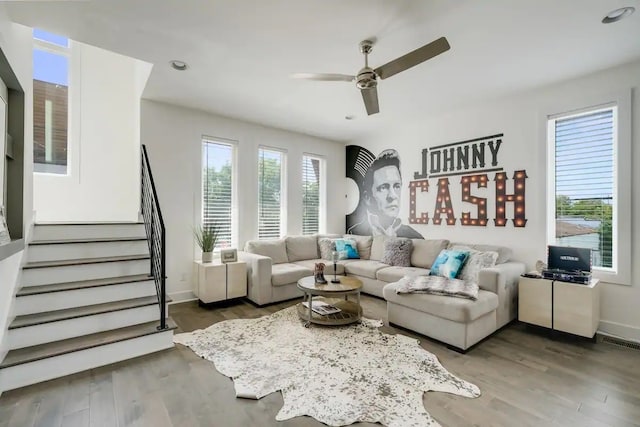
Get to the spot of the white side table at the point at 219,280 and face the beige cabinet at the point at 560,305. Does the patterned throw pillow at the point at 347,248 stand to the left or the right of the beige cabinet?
left

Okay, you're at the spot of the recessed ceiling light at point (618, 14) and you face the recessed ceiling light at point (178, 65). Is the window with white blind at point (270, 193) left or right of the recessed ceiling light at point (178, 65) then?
right

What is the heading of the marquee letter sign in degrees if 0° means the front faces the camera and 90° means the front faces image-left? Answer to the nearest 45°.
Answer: approximately 45°

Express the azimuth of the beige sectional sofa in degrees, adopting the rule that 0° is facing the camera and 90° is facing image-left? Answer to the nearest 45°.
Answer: approximately 45°

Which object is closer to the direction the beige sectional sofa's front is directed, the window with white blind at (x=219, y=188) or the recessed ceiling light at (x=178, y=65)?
the recessed ceiling light

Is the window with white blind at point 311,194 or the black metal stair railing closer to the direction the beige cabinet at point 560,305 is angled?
the black metal stair railing
